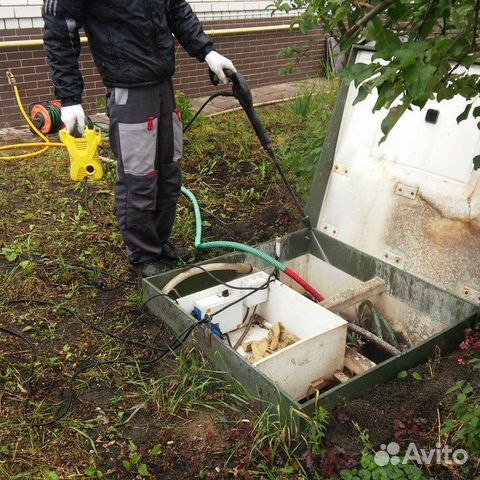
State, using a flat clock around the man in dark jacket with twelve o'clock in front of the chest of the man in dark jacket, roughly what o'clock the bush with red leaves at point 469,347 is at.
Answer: The bush with red leaves is roughly at 12 o'clock from the man in dark jacket.

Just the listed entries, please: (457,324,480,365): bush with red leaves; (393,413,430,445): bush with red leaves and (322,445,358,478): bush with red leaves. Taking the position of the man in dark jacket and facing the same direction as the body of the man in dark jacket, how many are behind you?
0

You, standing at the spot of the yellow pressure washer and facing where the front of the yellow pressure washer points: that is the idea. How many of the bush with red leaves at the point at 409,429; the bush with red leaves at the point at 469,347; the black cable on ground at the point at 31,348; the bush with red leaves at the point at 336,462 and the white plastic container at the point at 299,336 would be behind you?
0

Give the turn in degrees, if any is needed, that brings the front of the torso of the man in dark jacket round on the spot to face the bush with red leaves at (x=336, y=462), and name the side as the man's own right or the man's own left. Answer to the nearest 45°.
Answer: approximately 45° to the man's own right

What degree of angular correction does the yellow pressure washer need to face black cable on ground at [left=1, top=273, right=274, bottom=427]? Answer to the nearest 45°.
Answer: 0° — it already faces it

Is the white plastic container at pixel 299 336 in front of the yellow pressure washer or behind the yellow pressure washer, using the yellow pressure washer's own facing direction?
in front

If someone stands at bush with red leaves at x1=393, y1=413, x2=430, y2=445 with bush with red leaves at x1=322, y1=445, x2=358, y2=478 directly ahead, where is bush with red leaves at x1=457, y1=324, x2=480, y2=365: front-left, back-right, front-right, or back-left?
back-right

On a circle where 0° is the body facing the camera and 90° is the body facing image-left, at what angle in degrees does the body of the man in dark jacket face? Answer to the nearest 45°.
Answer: approximately 315°

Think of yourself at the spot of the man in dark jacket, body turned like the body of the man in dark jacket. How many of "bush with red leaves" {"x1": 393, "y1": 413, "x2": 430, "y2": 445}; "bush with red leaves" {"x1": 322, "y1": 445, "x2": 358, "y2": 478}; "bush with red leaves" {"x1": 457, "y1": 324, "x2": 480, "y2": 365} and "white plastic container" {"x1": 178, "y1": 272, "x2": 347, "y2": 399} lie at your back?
0

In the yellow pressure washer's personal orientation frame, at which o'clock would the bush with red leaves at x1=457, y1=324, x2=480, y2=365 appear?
The bush with red leaves is roughly at 11 o'clock from the yellow pressure washer.

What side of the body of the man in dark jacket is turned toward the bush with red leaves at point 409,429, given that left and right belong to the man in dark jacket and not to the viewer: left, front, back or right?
front

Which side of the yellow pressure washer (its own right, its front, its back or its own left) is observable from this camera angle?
front

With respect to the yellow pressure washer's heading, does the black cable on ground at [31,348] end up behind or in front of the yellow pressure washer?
in front
